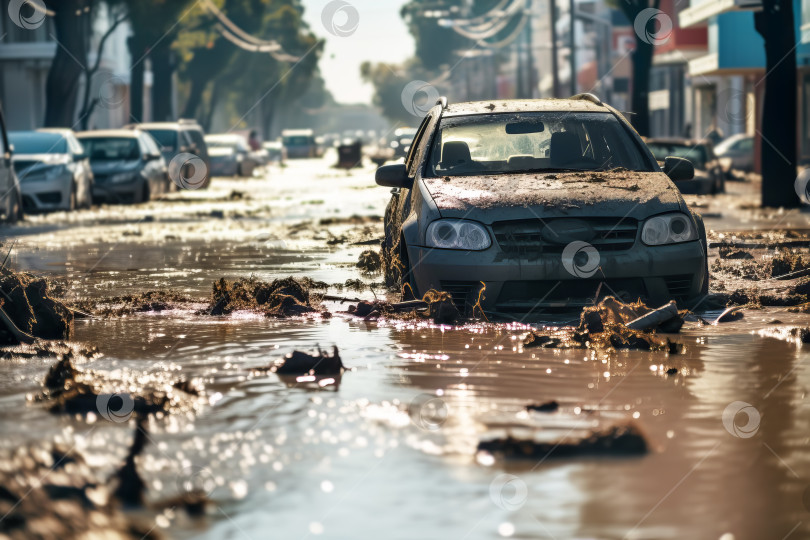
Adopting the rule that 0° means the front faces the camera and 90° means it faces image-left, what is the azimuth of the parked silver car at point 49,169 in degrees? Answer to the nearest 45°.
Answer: approximately 0°

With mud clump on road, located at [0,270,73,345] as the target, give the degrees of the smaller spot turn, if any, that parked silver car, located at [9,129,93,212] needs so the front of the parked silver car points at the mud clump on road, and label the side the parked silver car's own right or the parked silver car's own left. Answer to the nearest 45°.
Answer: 0° — it already faces it

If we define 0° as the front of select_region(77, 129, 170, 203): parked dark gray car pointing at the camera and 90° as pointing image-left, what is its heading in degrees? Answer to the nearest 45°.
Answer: approximately 45°

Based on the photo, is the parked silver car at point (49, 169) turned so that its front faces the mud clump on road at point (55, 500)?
yes

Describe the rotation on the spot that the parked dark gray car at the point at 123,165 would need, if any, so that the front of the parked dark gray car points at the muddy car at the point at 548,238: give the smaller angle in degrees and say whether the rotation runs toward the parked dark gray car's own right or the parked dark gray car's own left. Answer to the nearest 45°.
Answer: approximately 45° to the parked dark gray car's own left

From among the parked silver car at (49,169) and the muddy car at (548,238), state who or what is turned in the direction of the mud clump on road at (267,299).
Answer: the parked silver car

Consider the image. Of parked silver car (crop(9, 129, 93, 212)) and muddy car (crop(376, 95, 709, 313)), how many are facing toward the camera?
2

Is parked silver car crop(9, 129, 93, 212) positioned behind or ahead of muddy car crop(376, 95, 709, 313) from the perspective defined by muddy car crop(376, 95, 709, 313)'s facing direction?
behind

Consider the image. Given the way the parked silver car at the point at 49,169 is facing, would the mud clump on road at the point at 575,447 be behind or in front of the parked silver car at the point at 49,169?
in front

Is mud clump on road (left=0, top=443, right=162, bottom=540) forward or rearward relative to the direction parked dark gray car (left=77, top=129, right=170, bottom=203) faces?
forward

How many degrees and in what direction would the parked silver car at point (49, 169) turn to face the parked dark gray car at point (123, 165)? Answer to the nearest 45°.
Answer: approximately 180°

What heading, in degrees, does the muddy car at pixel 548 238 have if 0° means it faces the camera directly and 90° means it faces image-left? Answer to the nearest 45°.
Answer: approximately 0°

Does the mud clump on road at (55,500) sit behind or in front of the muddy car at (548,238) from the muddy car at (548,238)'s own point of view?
in front
